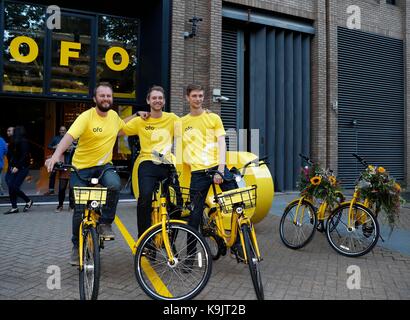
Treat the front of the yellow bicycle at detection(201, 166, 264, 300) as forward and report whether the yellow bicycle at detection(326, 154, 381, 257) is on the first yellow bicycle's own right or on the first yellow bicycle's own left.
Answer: on the first yellow bicycle's own left

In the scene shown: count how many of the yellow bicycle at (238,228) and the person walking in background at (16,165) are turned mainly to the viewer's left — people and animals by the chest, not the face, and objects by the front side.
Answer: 1

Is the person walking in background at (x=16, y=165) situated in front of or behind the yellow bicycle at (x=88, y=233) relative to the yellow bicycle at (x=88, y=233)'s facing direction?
behind

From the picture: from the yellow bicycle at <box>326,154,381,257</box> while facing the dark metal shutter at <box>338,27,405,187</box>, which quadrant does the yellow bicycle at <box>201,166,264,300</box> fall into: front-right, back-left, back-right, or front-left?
back-left

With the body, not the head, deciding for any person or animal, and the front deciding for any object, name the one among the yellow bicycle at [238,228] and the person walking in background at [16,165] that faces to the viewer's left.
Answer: the person walking in background

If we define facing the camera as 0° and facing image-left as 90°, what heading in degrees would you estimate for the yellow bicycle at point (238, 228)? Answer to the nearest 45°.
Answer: approximately 315°

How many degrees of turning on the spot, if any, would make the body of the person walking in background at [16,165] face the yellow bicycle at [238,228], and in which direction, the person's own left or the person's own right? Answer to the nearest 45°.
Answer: approximately 90° to the person's own left

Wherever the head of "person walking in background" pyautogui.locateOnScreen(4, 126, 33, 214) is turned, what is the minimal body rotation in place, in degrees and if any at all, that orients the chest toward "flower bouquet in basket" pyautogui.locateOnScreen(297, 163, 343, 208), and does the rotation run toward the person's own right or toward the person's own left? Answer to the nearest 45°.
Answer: approximately 135° to the person's own left

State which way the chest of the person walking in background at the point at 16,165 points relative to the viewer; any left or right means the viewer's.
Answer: facing to the left of the viewer

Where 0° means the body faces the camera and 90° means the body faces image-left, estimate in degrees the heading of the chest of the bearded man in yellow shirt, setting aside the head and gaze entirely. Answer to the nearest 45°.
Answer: approximately 0°

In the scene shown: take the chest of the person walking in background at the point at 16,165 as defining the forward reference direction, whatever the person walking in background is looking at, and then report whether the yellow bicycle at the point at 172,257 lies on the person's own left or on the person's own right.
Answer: on the person's own left

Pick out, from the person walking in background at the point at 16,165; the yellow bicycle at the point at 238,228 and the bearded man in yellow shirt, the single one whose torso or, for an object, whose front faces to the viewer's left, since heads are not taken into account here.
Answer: the person walking in background

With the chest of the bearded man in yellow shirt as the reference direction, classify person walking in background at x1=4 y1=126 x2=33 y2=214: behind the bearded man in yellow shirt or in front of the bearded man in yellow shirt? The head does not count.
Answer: behind
